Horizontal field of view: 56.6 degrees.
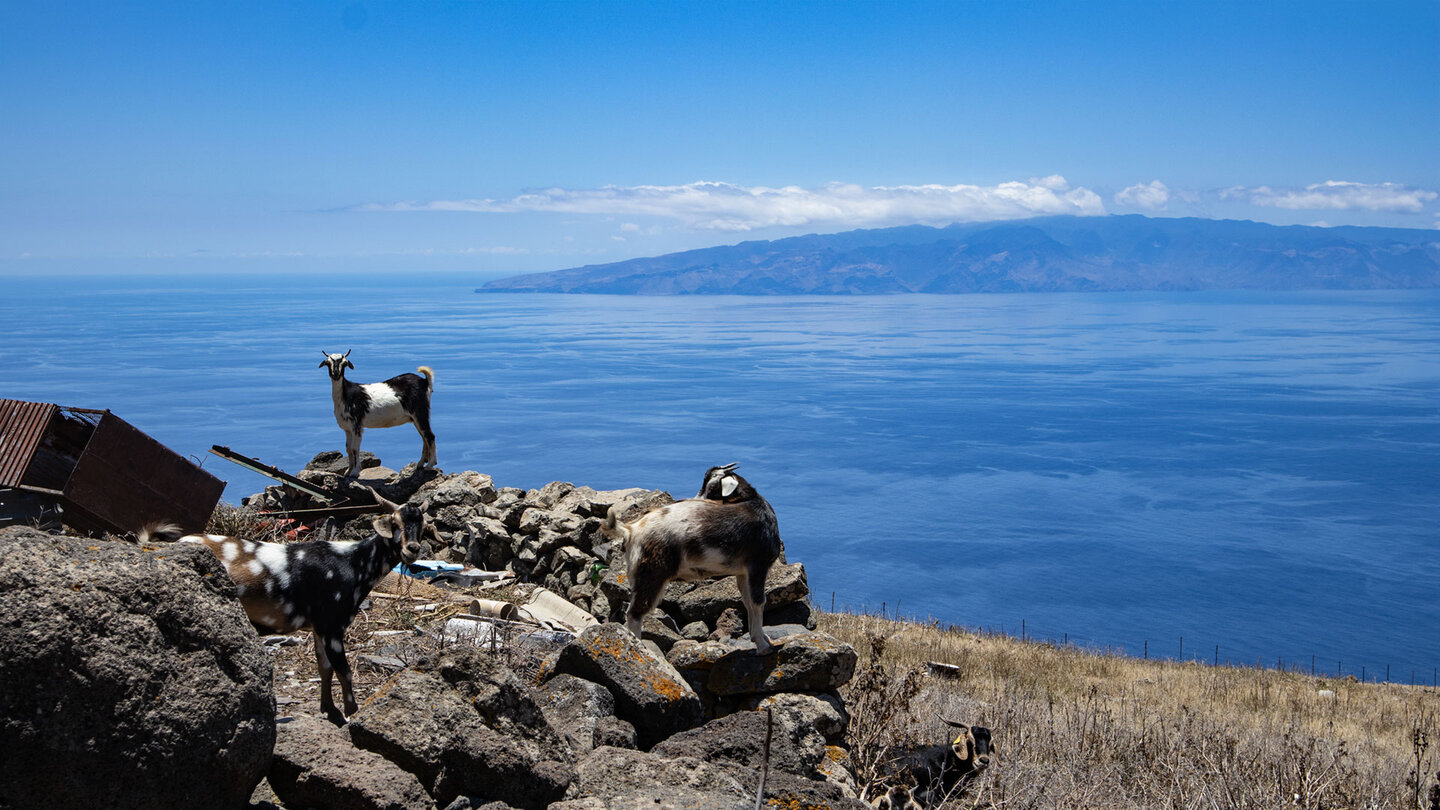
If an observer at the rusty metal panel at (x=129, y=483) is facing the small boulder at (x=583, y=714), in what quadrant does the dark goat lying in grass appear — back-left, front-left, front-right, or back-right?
front-left

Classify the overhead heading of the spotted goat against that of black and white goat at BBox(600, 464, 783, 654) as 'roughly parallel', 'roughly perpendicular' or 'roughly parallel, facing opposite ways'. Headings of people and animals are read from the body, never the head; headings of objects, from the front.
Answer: roughly parallel

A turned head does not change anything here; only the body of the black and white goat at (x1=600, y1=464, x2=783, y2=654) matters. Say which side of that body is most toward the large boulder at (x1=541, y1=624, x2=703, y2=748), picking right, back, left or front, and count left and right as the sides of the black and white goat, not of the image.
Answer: right

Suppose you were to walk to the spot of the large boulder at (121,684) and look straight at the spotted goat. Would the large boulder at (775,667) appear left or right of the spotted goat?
right

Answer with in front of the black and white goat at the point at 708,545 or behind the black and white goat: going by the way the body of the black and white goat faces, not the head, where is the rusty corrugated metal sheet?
behind

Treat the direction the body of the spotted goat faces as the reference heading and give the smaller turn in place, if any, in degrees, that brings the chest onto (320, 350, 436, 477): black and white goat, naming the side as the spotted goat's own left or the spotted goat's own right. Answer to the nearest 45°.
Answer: approximately 90° to the spotted goat's own left

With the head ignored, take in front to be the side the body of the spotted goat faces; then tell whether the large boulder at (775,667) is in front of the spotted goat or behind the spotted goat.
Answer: in front

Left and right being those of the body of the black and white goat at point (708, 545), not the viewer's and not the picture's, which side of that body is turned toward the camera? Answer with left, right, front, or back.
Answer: right

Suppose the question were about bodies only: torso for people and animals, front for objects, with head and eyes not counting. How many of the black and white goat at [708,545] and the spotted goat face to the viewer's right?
2

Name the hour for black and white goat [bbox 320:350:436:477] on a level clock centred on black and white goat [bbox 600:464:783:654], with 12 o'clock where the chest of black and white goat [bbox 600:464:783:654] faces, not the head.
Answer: black and white goat [bbox 320:350:436:477] is roughly at 8 o'clock from black and white goat [bbox 600:464:783:654].

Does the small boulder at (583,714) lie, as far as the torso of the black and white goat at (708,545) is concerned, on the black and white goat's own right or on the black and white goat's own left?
on the black and white goat's own right

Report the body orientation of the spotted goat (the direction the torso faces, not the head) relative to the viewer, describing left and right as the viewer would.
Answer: facing to the right of the viewer
